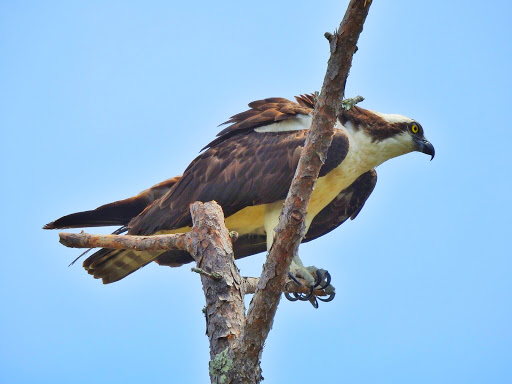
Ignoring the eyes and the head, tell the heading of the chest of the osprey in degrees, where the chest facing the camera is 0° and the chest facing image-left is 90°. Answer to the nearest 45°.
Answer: approximately 270°
